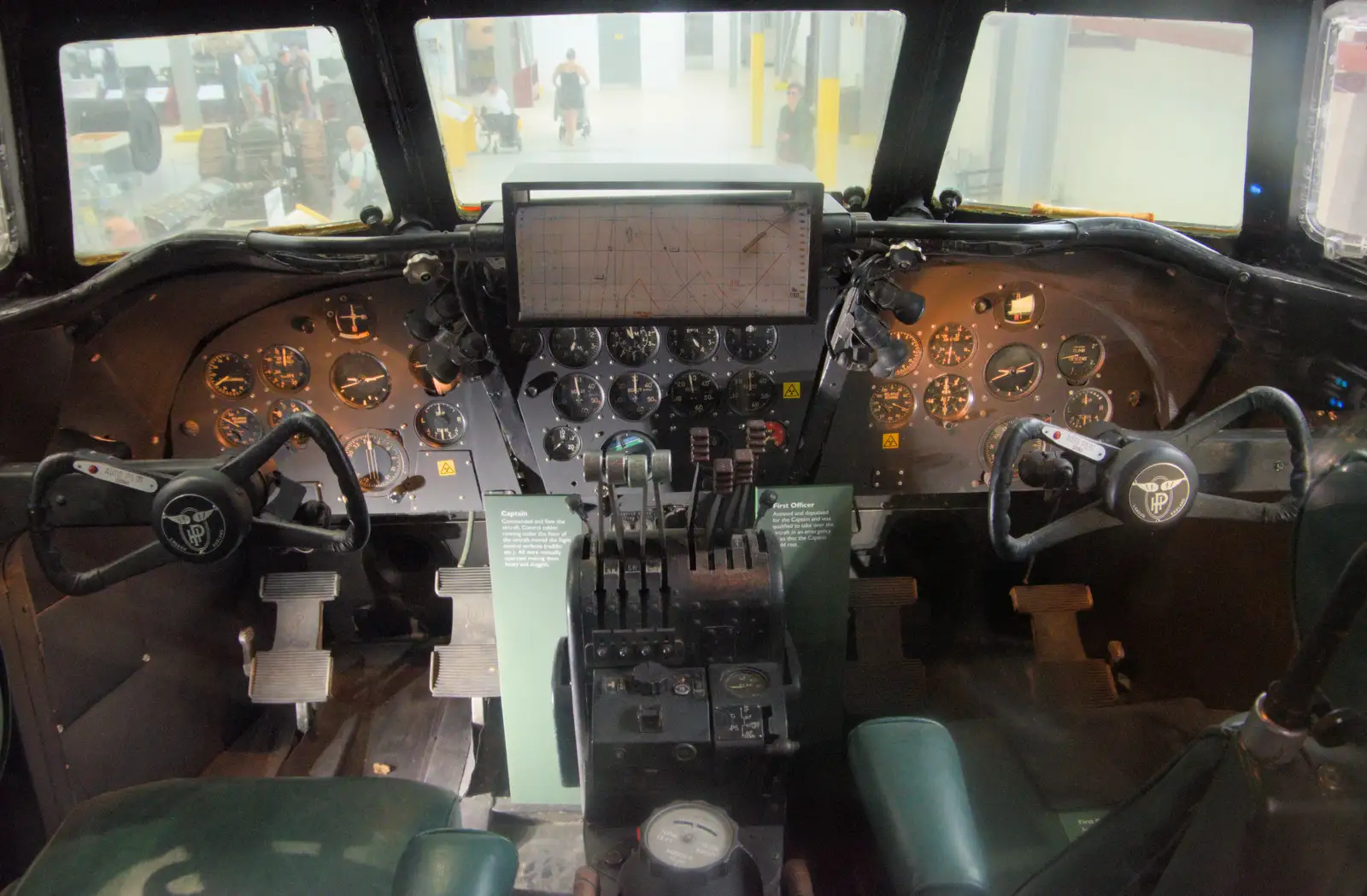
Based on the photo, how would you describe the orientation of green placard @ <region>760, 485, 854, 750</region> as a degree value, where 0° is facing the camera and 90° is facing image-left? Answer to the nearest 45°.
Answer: approximately 0°

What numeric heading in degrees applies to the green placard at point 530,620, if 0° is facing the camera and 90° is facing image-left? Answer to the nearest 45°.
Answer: approximately 0°

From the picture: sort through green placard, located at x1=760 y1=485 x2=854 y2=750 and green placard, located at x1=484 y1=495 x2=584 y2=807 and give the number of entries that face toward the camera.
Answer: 2
